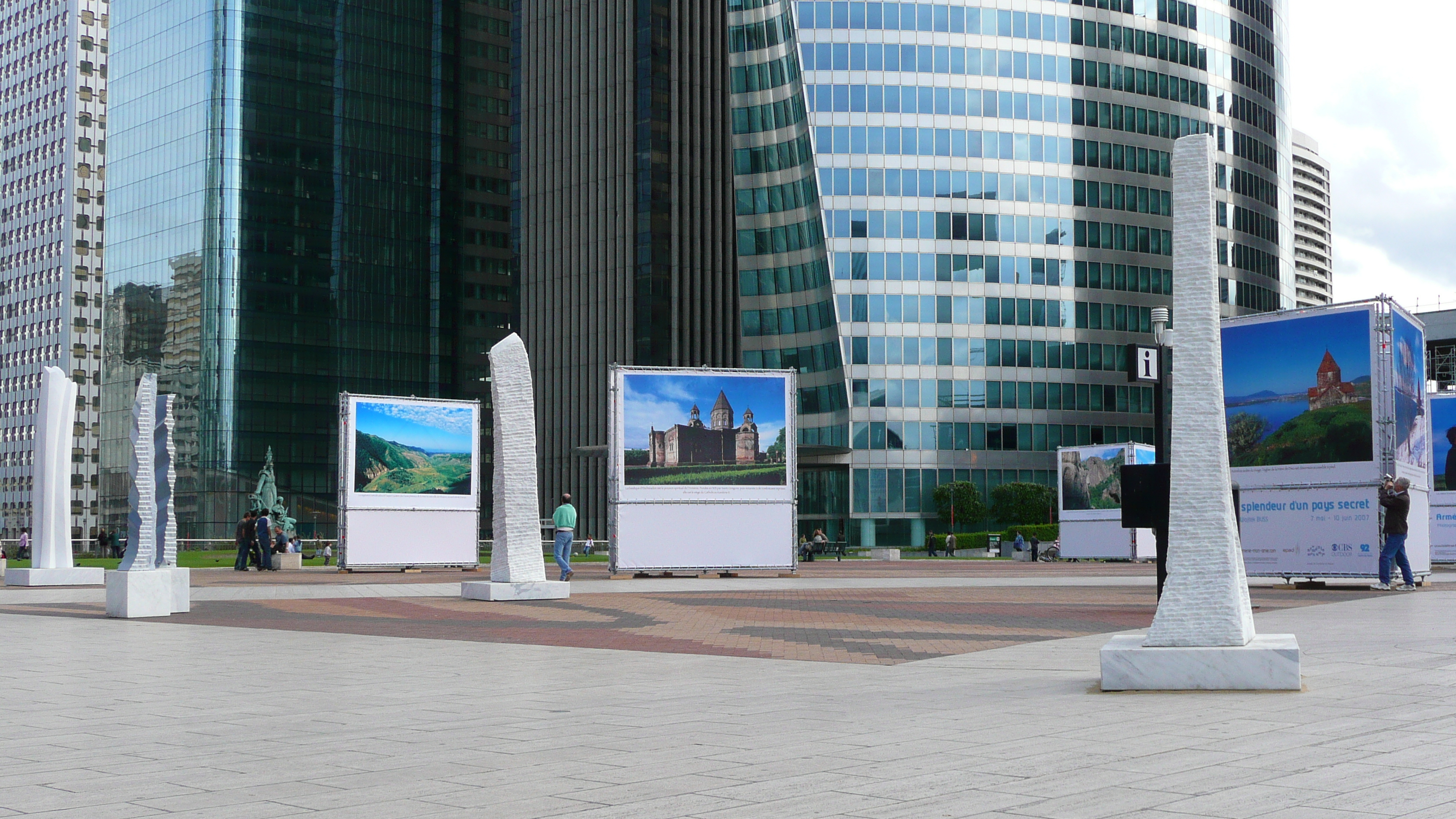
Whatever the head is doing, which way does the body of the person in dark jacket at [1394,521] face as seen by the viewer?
to the viewer's left

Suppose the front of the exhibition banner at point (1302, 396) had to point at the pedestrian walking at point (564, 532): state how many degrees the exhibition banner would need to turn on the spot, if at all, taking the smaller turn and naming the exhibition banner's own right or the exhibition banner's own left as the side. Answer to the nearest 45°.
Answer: approximately 45° to the exhibition banner's own right

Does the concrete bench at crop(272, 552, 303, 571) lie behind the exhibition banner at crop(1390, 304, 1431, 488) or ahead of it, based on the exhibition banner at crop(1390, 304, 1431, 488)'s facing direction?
behind

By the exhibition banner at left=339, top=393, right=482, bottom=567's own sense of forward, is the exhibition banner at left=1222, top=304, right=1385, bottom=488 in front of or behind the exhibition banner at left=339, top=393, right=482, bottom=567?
in front

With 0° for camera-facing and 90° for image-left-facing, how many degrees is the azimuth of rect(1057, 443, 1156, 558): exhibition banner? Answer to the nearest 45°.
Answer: approximately 0°

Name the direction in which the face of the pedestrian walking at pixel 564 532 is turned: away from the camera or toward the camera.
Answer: away from the camera

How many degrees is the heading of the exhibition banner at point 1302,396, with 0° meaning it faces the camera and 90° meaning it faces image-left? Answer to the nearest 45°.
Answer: approximately 45°

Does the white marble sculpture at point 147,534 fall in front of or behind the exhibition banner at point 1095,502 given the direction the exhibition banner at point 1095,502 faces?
in front

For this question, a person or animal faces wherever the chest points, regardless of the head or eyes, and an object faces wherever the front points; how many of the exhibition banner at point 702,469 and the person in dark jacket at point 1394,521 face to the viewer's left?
1

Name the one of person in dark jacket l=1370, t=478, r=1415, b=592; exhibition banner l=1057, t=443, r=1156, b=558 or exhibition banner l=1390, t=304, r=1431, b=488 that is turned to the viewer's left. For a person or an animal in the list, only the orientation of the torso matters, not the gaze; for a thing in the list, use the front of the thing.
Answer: the person in dark jacket
